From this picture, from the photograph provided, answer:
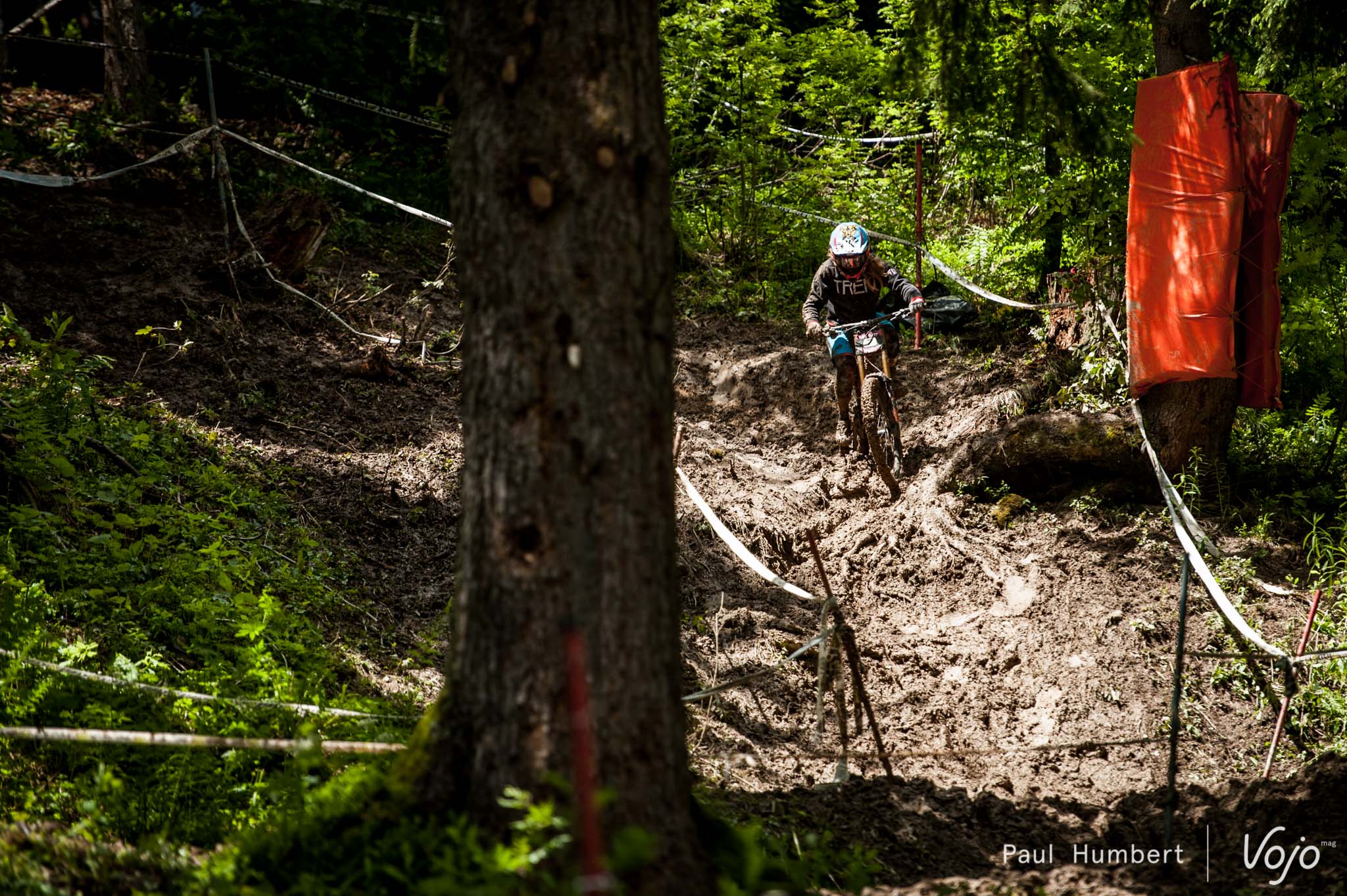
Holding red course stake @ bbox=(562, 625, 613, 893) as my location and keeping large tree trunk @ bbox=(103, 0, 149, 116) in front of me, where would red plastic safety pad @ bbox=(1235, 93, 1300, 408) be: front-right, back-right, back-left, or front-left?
front-right

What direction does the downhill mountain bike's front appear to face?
toward the camera

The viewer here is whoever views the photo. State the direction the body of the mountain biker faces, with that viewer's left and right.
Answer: facing the viewer

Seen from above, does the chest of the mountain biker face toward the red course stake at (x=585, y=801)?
yes

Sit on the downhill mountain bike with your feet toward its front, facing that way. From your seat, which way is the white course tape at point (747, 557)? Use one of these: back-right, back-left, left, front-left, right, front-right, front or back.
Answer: front

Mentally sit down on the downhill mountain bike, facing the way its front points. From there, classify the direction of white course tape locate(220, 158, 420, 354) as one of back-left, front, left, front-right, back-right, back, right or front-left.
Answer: right

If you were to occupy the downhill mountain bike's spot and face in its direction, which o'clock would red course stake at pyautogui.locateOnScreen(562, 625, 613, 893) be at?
The red course stake is roughly at 12 o'clock from the downhill mountain bike.

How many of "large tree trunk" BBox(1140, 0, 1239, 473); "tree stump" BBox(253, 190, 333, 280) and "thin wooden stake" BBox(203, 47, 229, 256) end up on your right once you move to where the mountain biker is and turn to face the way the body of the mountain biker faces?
2

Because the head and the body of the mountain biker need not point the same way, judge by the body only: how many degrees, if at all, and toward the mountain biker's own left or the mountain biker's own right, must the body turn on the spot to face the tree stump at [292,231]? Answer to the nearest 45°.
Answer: approximately 90° to the mountain biker's own right
